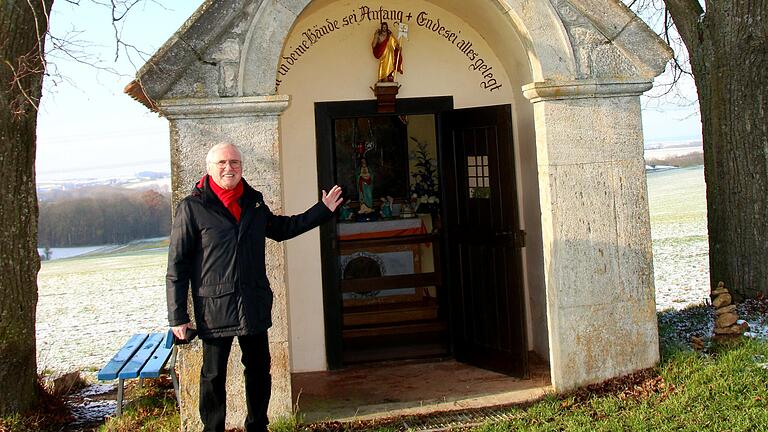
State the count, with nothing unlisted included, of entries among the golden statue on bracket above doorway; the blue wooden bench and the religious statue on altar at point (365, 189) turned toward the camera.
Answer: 2

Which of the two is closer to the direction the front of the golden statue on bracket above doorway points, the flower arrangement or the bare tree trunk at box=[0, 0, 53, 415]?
the bare tree trunk

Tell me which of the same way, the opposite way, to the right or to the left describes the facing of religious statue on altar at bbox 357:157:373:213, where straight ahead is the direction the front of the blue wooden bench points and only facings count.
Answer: to the left

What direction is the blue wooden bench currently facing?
to the viewer's left

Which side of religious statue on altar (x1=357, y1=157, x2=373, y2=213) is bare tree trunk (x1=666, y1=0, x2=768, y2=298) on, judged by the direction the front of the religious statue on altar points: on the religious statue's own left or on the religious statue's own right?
on the religious statue's own left

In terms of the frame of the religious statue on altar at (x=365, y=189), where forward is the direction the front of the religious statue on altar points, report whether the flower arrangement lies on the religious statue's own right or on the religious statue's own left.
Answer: on the religious statue's own left

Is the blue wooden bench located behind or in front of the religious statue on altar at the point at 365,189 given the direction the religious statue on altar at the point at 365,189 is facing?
in front

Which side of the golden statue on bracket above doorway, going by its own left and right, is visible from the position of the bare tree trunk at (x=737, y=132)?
left

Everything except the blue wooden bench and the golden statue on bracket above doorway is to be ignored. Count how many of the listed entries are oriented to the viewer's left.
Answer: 1
